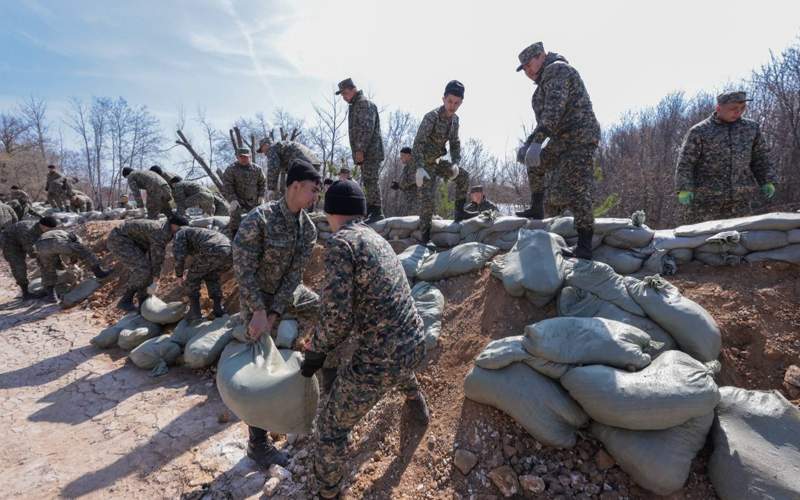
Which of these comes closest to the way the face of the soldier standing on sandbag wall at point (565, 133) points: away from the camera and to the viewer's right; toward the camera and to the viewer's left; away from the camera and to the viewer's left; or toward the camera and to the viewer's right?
toward the camera and to the viewer's left

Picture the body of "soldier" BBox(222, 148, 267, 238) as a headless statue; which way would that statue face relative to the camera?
toward the camera

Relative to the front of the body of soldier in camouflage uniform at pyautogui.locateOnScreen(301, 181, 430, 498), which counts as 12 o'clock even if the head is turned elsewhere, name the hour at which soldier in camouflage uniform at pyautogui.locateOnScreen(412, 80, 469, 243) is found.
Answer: soldier in camouflage uniform at pyautogui.locateOnScreen(412, 80, 469, 243) is roughly at 2 o'clock from soldier in camouflage uniform at pyautogui.locateOnScreen(301, 181, 430, 498).

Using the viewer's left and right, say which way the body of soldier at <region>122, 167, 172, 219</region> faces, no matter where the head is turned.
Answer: facing to the left of the viewer

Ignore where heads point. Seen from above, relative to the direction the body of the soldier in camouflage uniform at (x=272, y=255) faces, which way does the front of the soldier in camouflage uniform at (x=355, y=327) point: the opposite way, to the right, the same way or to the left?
the opposite way

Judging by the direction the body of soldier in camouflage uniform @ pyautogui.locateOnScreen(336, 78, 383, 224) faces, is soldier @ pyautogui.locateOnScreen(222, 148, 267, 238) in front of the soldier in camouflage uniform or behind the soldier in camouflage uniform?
in front

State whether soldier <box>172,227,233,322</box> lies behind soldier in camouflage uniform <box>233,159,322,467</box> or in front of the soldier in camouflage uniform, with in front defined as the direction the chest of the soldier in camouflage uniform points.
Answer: behind

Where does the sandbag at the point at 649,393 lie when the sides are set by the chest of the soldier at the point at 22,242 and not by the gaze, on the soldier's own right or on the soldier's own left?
on the soldier's own right

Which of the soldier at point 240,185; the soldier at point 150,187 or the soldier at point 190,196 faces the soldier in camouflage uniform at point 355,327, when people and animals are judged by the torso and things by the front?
the soldier at point 240,185

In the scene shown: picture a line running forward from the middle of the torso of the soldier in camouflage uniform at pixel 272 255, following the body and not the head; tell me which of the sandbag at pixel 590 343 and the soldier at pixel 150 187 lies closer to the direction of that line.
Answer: the sandbag

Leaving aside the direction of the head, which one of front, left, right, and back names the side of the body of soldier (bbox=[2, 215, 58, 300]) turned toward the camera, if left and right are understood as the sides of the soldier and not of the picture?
right
